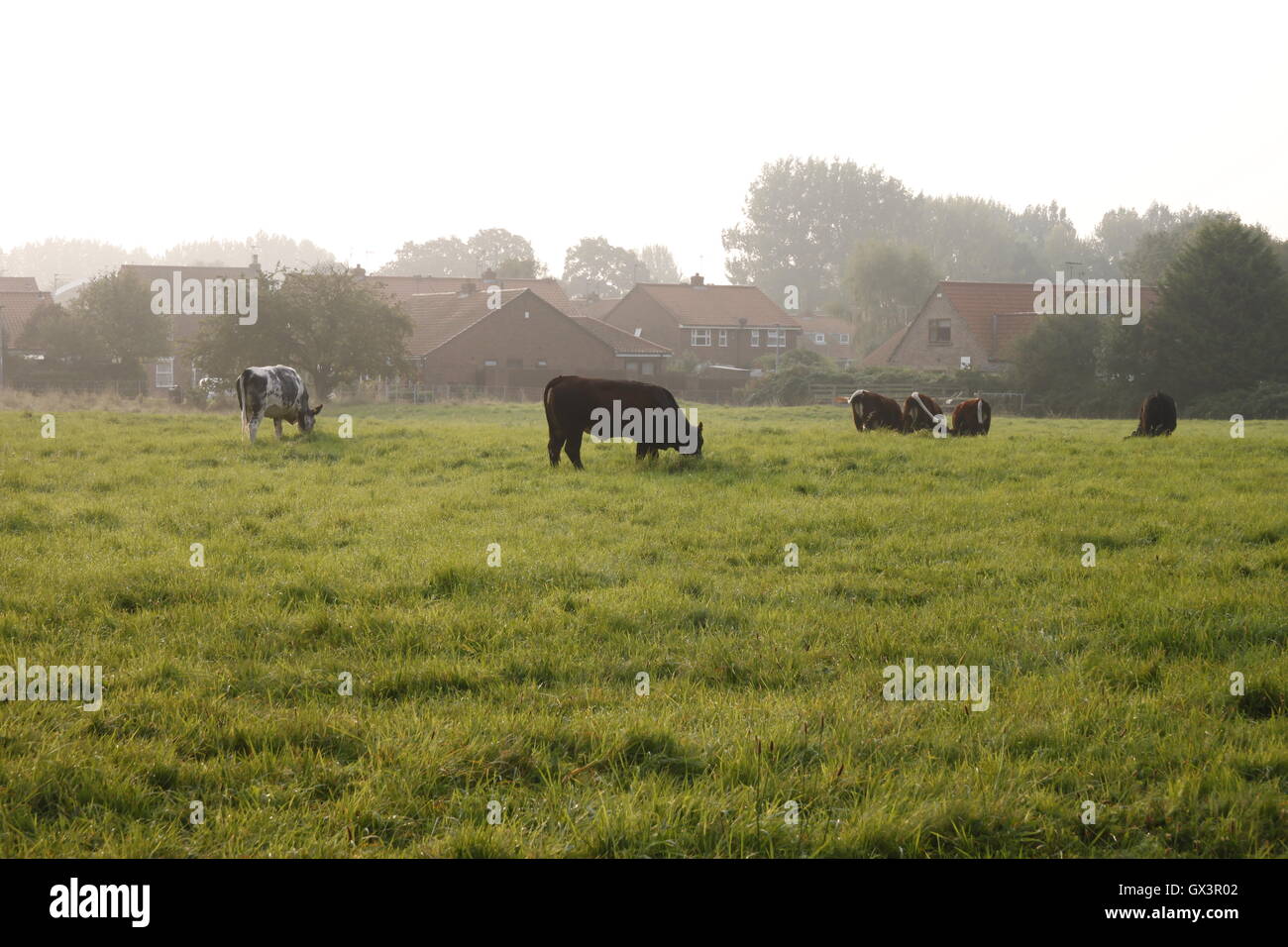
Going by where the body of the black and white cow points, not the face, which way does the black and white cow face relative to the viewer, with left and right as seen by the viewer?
facing away from the viewer and to the right of the viewer

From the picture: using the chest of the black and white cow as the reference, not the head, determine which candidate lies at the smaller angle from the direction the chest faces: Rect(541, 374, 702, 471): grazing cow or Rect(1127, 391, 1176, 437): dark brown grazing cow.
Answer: the dark brown grazing cow

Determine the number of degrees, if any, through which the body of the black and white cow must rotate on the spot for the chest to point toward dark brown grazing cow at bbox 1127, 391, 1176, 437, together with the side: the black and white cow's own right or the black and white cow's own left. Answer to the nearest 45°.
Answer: approximately 45° to the black and white cow's own right
